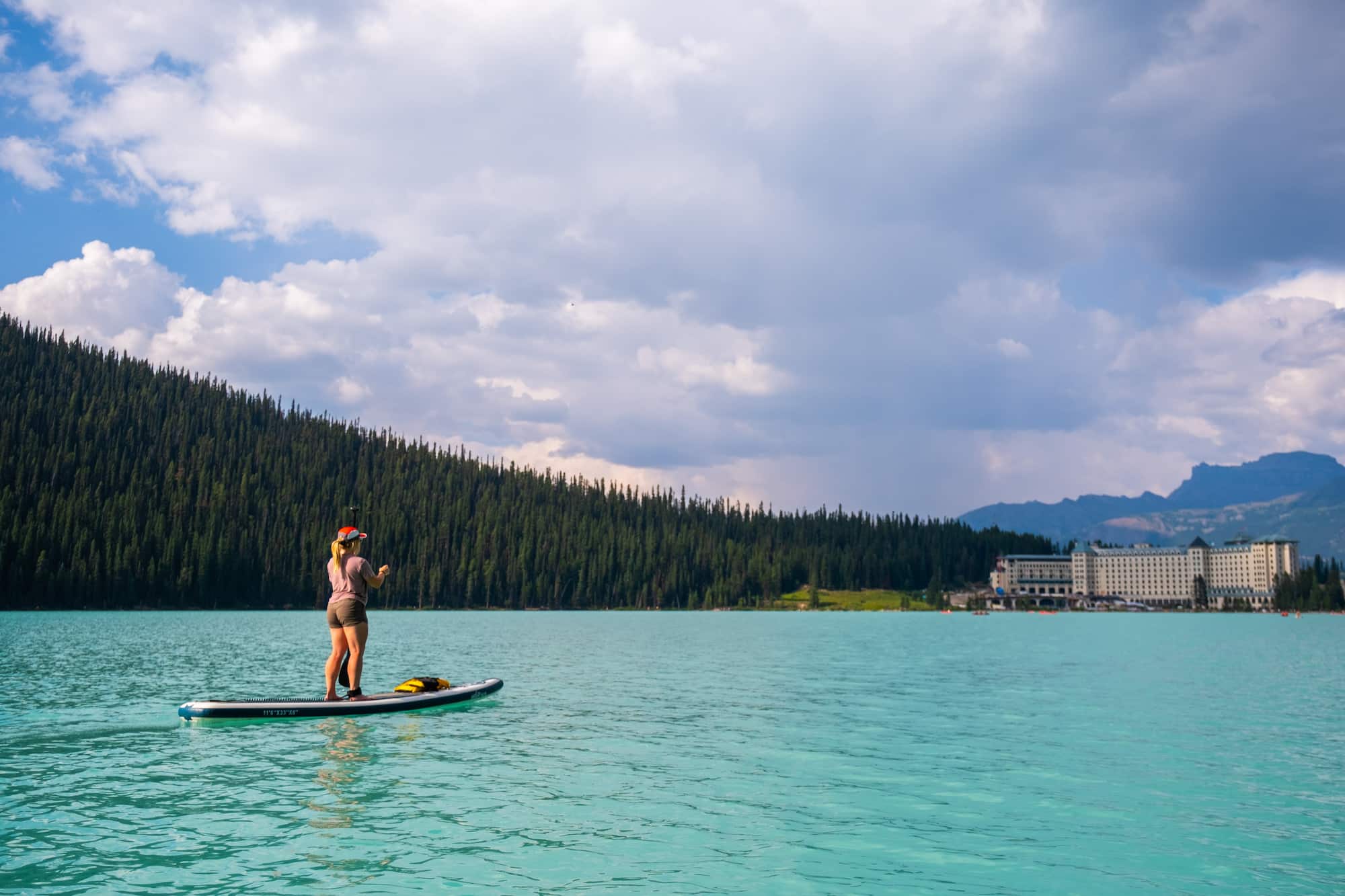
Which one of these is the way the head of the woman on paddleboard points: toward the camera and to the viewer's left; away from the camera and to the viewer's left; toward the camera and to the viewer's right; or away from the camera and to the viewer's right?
away from the camera and to the viewer's right

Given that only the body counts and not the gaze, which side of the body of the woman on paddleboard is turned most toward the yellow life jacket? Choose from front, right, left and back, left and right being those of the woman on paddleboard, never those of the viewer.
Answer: front

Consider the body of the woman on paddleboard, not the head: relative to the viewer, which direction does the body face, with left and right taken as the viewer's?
facing away from the viewer and to the right of the viewer
